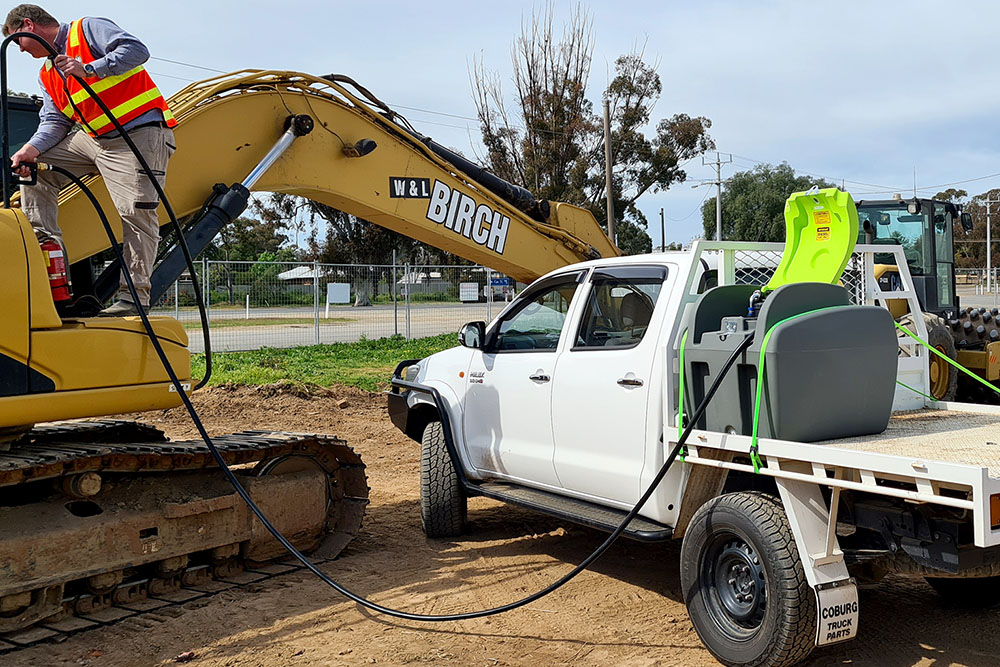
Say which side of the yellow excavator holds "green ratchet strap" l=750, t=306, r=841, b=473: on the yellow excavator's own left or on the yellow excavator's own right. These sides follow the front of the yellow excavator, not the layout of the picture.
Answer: on the yellow excavator's own right

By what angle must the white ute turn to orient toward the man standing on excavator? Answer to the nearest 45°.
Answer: approximately 45° to its left

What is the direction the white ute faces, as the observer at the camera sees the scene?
facing away from the viewer and to the left of the viewer

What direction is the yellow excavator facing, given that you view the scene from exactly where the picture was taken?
facing away from the viewer and to the right of the viewer

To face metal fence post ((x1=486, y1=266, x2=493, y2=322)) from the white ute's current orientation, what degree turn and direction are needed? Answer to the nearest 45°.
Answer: approximately 45° to its right

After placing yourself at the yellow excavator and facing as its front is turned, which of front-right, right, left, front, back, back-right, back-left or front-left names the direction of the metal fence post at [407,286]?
front-left

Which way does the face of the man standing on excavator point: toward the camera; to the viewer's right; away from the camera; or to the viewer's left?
to the viewer's left
